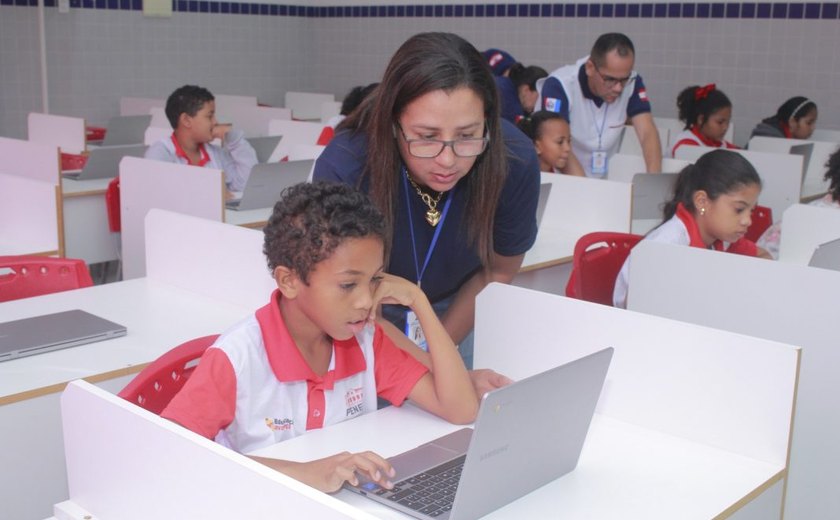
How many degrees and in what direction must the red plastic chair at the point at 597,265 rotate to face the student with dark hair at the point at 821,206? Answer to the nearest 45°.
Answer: approximately 90° to its left

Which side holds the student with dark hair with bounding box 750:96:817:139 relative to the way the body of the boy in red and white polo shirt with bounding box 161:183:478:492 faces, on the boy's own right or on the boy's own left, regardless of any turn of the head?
on the boy's own left

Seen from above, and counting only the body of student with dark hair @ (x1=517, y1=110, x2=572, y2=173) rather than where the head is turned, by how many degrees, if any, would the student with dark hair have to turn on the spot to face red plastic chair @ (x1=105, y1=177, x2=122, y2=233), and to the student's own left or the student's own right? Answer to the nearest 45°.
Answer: approximately 135° to the student's own right

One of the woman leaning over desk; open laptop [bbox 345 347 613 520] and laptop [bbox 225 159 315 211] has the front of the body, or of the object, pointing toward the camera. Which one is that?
the woman leaning over desk

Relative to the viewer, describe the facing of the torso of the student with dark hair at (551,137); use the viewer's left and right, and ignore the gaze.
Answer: facing the viewer and to the right of the viewer

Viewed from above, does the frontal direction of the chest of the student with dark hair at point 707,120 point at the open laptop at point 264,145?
no

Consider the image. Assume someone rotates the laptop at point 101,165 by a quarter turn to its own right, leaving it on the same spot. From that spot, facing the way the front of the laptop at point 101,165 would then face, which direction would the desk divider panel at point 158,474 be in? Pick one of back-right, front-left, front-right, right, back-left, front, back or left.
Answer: back-right

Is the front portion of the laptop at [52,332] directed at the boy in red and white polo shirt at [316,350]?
no

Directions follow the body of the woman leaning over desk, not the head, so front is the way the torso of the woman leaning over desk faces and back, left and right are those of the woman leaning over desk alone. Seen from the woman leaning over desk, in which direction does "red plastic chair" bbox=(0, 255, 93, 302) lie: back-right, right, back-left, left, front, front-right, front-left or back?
back-right

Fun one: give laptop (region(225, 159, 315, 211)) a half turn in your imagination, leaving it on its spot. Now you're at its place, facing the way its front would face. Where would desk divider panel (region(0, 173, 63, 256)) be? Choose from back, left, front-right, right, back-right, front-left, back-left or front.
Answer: right

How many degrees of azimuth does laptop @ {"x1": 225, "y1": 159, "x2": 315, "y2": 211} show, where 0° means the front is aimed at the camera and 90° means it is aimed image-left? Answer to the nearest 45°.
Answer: approximately 135°

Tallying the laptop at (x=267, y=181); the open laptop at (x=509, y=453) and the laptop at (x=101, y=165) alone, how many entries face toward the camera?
0

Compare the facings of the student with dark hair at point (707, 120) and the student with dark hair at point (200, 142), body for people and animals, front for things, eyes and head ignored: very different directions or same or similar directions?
same or similar directions

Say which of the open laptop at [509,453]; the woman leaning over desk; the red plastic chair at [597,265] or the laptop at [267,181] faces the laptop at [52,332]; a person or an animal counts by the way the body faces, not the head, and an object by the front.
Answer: the open laptop
